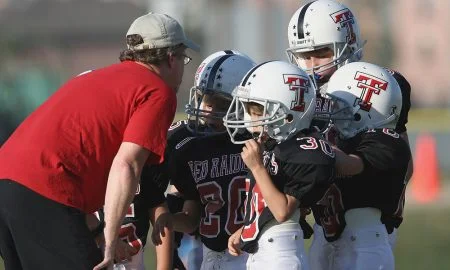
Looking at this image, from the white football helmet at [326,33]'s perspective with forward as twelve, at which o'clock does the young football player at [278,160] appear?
The young football player is roughly at 11 o'clock from the white football helmet.

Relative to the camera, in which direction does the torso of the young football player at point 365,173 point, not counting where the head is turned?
to the viewer's left

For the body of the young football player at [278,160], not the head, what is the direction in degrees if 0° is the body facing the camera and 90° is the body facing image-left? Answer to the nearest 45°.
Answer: approximately 45°

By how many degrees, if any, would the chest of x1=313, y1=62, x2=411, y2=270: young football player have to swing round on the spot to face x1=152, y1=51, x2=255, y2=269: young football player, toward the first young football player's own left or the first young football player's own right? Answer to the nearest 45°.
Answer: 0° — they already face them

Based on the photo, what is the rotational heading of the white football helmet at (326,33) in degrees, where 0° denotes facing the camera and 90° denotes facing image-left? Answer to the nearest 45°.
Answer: approximately 45°

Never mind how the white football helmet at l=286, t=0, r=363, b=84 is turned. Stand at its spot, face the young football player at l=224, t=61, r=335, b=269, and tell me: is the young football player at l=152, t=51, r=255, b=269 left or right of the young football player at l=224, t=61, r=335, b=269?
right

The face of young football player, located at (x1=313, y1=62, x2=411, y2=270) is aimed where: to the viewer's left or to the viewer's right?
to the viewer's left

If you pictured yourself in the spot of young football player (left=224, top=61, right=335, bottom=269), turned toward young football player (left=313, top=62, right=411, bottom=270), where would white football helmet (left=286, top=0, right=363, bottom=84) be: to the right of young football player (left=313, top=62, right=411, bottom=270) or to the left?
left
